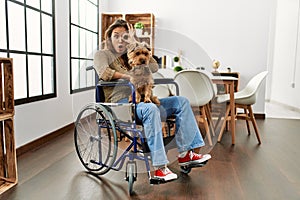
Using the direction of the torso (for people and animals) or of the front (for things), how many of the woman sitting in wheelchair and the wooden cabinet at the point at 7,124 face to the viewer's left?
0

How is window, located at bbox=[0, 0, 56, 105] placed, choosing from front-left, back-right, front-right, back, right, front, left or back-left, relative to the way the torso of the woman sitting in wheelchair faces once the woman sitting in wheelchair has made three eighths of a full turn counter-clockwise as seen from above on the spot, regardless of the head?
front-left

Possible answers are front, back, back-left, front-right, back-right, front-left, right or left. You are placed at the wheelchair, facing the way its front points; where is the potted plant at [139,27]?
back-left

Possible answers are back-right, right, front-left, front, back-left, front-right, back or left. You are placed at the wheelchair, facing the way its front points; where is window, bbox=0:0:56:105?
back

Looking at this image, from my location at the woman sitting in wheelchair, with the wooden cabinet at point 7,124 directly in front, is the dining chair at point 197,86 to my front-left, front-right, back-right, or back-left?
back-right

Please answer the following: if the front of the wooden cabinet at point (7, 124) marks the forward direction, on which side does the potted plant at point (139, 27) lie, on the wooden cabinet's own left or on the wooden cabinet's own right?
on the wooden cabinet's own left

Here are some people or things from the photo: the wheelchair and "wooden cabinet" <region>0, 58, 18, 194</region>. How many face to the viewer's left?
0
